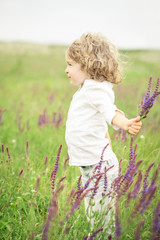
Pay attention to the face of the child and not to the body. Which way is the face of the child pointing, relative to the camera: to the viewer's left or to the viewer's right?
to the viewer's left

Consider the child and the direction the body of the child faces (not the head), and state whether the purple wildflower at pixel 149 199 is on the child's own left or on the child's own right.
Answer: on the child's own left

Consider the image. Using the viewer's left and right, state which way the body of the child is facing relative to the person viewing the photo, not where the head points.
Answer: facing to the left of the viewer
